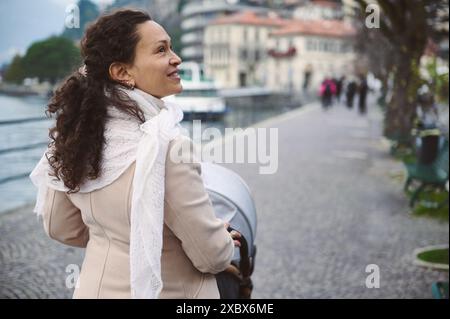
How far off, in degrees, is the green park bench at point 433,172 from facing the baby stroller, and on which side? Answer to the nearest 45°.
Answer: approximately 90° to its left

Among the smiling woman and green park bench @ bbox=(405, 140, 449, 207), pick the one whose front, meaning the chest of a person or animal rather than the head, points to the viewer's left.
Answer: the green park bench

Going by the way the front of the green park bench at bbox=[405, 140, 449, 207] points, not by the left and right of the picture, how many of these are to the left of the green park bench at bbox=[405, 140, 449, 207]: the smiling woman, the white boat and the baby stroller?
2

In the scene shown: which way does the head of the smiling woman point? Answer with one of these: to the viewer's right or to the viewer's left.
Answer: to the viewer's right

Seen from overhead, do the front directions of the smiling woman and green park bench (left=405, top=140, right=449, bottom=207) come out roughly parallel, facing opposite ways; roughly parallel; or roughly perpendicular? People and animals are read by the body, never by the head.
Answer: roughly perpendicular

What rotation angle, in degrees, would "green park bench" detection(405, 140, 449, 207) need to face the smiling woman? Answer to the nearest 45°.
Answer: approximately 90° to its left

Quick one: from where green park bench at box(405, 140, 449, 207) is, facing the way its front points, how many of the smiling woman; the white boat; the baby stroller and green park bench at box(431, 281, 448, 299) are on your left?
3

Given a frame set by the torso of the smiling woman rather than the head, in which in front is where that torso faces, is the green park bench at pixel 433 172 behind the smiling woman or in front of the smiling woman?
in front

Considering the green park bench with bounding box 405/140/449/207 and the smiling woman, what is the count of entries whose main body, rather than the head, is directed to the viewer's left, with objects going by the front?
1

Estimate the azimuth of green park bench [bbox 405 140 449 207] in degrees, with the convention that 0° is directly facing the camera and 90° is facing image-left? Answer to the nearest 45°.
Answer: approximately 90°

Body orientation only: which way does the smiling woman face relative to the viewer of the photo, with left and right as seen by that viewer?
facing away from the viewer and to the right of the viewer

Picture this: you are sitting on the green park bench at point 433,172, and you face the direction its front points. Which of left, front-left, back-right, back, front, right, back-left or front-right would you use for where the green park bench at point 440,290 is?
left

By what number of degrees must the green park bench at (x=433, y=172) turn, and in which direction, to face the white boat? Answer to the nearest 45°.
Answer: approximately 45° to its right

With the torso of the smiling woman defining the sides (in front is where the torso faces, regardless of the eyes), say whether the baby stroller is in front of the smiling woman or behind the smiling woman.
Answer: in front
